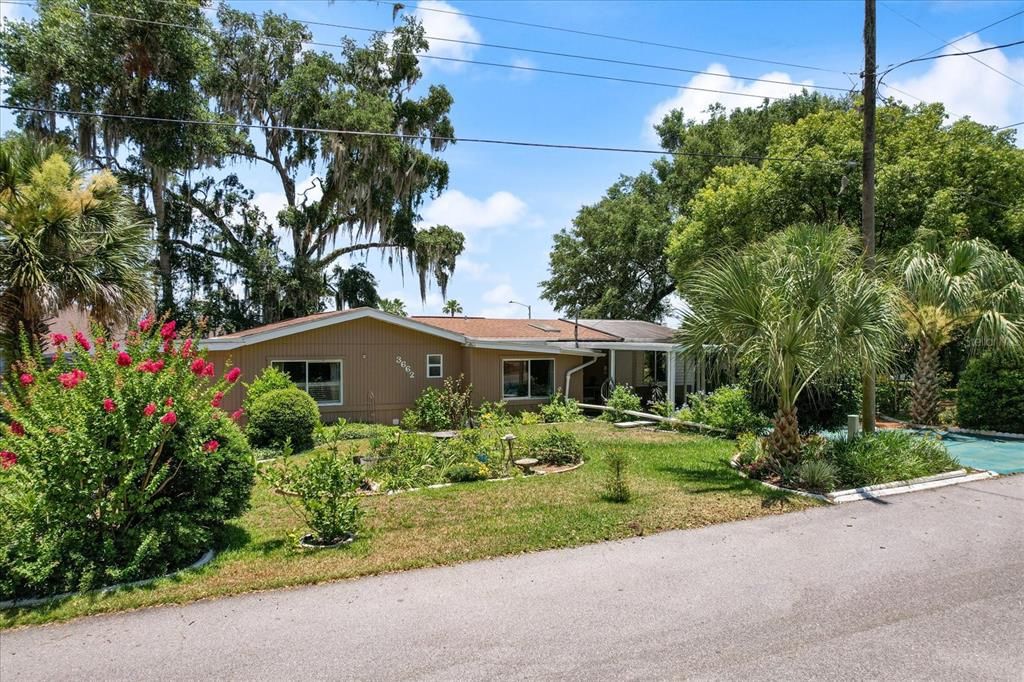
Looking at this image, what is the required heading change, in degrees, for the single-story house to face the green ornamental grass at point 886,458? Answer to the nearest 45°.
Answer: approximately 45° to its left

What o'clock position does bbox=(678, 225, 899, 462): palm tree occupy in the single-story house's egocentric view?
The palm tree is roughly at 11 o'clock from the single-story house.

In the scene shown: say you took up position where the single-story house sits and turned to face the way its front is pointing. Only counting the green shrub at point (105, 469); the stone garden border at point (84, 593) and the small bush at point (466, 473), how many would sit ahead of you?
3

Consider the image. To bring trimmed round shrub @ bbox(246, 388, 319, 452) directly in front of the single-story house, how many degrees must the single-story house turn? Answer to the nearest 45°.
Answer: approximately 45° to its right

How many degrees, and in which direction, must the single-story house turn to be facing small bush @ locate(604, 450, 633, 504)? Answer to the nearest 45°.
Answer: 0° — it already faces it

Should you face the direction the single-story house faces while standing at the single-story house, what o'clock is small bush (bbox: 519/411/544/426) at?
The small bush is roughly at 10 o'clock from the single-story house.

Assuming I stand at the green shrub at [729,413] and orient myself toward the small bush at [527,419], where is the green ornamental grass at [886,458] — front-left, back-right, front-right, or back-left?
back-left

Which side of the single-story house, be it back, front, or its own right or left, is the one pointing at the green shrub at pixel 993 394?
left

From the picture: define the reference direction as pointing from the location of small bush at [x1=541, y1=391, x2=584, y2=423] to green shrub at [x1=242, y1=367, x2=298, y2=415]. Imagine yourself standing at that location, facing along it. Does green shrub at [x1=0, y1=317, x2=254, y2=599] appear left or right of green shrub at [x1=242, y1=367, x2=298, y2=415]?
left

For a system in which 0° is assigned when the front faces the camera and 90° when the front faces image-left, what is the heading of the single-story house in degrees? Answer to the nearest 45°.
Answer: approximately 0°

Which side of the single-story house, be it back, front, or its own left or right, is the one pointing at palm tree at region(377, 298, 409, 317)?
back

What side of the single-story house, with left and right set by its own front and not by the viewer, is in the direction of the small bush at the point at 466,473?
front

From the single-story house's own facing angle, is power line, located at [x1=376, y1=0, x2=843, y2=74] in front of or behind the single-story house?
in front

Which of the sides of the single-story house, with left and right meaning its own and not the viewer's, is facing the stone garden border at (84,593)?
front

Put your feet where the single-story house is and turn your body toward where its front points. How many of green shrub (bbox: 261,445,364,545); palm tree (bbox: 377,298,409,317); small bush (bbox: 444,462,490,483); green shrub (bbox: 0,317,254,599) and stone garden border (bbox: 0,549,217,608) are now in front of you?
4
